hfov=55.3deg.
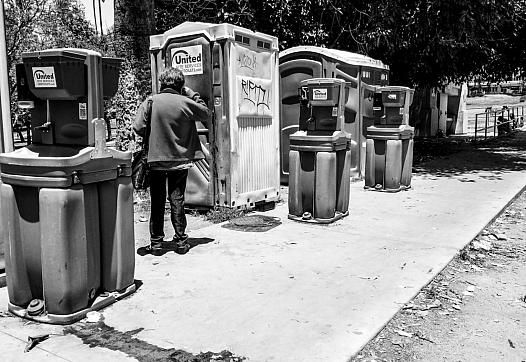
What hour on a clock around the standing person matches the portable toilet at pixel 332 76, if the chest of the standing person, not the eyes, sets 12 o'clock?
The portable toilet is roughly at 1 o'clock from the standing person.

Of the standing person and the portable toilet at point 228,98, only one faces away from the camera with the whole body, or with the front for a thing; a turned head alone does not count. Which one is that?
the standing person

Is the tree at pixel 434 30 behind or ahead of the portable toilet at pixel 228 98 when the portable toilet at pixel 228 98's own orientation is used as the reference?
behind

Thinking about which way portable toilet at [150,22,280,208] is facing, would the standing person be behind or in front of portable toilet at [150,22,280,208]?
in front

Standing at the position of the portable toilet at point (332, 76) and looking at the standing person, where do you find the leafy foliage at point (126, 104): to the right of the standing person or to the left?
right

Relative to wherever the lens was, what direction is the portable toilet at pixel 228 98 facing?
facing the viewer and to the left of the viewer

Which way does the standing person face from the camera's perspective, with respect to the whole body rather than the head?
away from the camera

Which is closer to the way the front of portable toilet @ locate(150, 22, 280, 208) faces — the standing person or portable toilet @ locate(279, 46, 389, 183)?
the standing person

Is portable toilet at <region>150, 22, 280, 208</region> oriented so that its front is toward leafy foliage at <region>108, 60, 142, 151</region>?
no

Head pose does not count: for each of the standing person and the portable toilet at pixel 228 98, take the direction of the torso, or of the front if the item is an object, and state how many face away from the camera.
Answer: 1

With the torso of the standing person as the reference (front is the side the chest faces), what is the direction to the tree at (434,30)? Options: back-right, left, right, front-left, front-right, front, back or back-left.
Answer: front-right

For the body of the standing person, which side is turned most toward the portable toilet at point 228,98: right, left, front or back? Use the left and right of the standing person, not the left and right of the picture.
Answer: front

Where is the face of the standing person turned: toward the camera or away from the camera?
away from the camera
